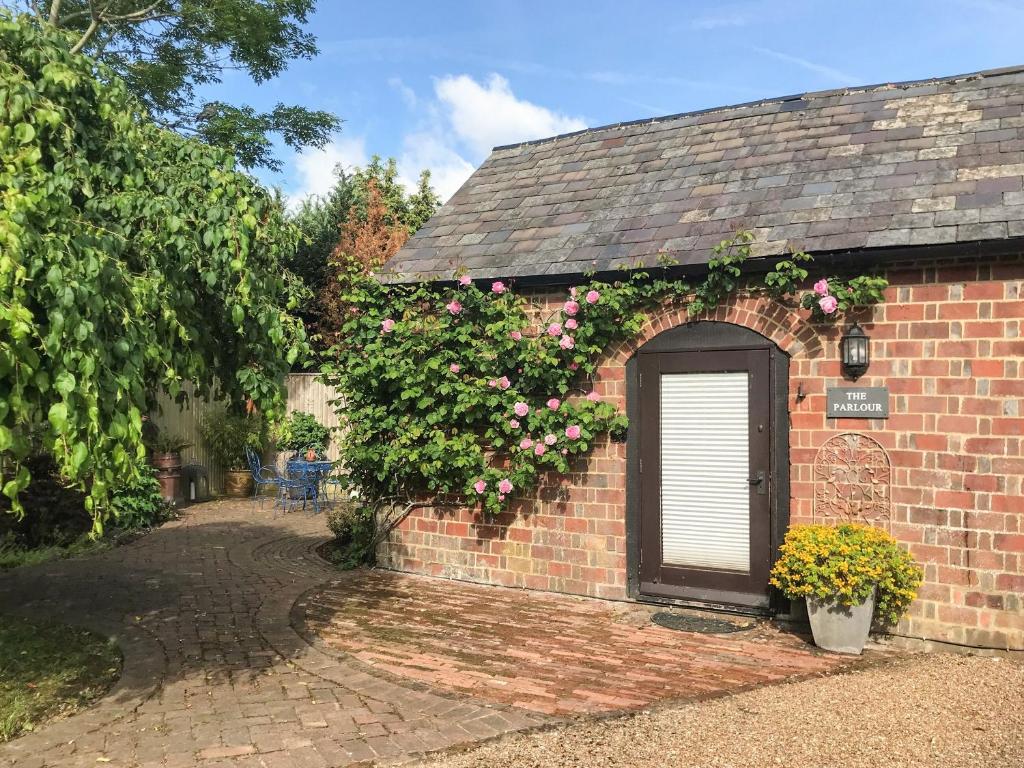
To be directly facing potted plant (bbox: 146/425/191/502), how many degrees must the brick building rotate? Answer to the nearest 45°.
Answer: approximately 135° to its right

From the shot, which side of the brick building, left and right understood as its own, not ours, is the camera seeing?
front

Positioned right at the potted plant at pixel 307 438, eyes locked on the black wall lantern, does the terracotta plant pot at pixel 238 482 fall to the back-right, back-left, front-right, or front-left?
back-right

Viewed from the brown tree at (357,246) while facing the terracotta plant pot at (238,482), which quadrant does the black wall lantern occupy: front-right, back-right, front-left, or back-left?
front-left

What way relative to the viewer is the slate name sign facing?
toward the camera

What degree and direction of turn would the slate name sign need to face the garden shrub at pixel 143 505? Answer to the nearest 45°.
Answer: approximately 90° to its right

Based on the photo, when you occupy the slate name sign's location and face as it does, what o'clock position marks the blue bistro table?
The blue bistro table is roughly at 4 o'clock from the slate name sign.

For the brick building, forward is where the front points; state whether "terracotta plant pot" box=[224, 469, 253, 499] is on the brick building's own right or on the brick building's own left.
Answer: on the brick building's own right
